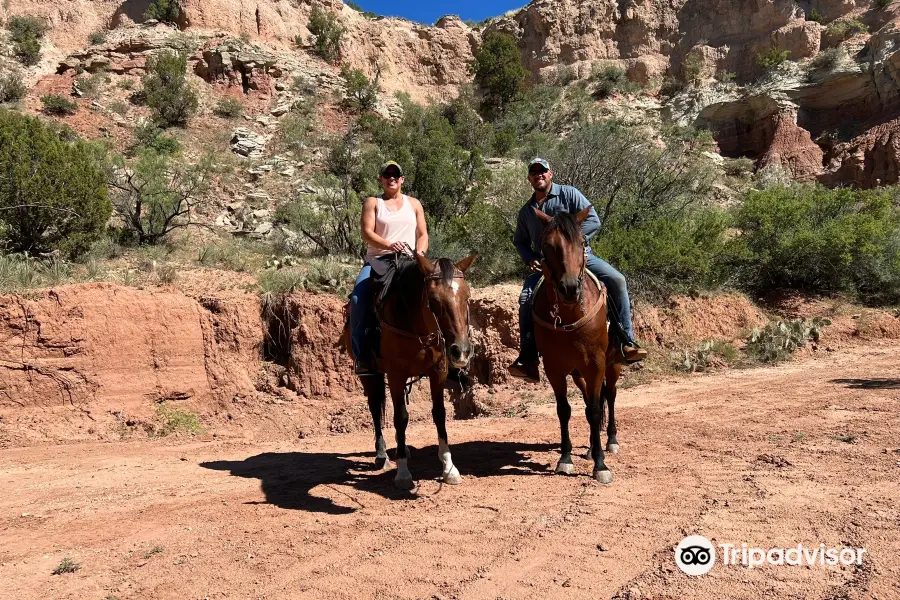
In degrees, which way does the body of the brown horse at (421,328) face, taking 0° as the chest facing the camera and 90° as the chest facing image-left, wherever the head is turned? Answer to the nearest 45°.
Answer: approximately 315°

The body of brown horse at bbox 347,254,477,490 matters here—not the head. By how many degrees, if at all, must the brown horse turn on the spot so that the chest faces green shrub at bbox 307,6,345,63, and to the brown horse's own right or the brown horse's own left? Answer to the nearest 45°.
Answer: approximately 135° to the brown horse's own left

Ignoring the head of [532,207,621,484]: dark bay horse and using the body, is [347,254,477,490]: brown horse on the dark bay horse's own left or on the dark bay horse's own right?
on the dark bay horse's own right

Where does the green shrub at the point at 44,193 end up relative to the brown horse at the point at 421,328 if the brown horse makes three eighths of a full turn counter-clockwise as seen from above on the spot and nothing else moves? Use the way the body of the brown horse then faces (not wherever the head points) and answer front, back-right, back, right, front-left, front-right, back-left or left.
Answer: front-left

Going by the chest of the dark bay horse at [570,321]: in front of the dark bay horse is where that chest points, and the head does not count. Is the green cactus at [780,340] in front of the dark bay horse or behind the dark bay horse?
behind

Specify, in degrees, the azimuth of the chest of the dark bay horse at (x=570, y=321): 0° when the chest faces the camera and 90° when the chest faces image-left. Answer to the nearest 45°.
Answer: approximately 0°

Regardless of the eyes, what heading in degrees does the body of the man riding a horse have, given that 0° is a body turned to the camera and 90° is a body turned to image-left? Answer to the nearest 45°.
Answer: approximately 0°
